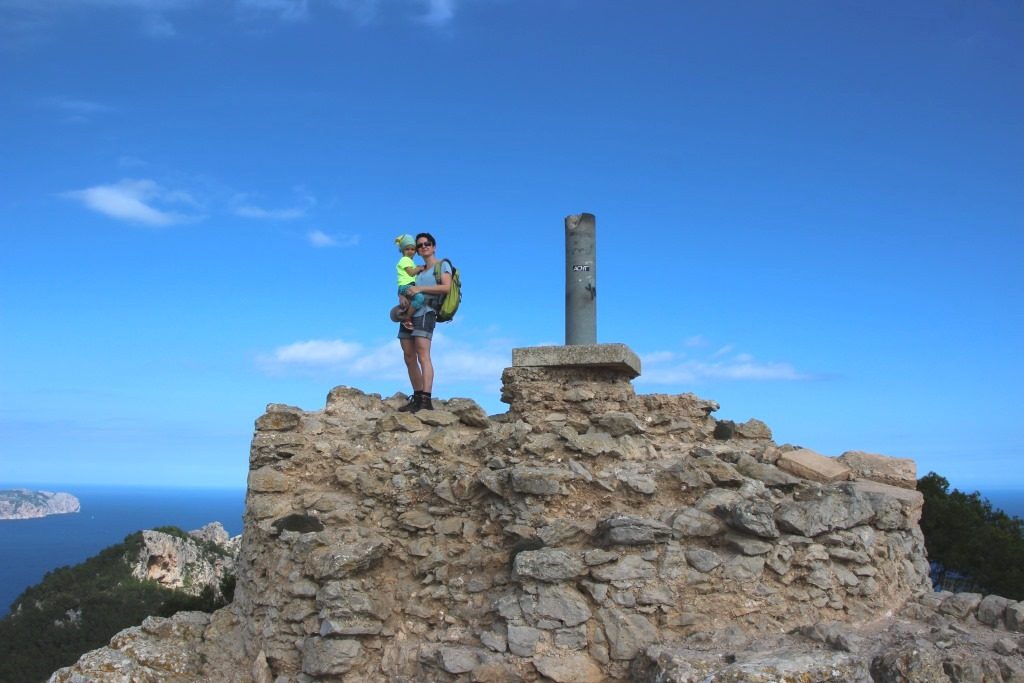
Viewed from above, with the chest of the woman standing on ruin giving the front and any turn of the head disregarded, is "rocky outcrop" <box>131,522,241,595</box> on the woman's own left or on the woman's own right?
on the woman's own right

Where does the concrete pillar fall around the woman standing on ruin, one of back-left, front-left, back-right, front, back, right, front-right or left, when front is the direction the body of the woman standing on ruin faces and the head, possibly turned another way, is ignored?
back-left

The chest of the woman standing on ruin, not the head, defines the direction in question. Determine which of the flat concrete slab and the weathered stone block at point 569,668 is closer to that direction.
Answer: the weathered stone block

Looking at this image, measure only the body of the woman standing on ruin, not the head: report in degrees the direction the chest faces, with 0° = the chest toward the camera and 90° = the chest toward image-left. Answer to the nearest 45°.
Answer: approximately 45°

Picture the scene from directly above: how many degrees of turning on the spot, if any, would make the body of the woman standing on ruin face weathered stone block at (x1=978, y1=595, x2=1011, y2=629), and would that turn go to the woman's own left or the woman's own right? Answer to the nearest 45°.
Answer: approximately 90° to the woman's own left

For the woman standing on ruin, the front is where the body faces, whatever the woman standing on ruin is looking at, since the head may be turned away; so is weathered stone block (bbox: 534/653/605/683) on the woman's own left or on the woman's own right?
on the woman's own left

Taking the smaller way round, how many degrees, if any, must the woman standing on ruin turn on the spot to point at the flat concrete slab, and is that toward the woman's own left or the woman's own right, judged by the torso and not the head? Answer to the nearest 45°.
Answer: approximately 90° to the woman's own left
